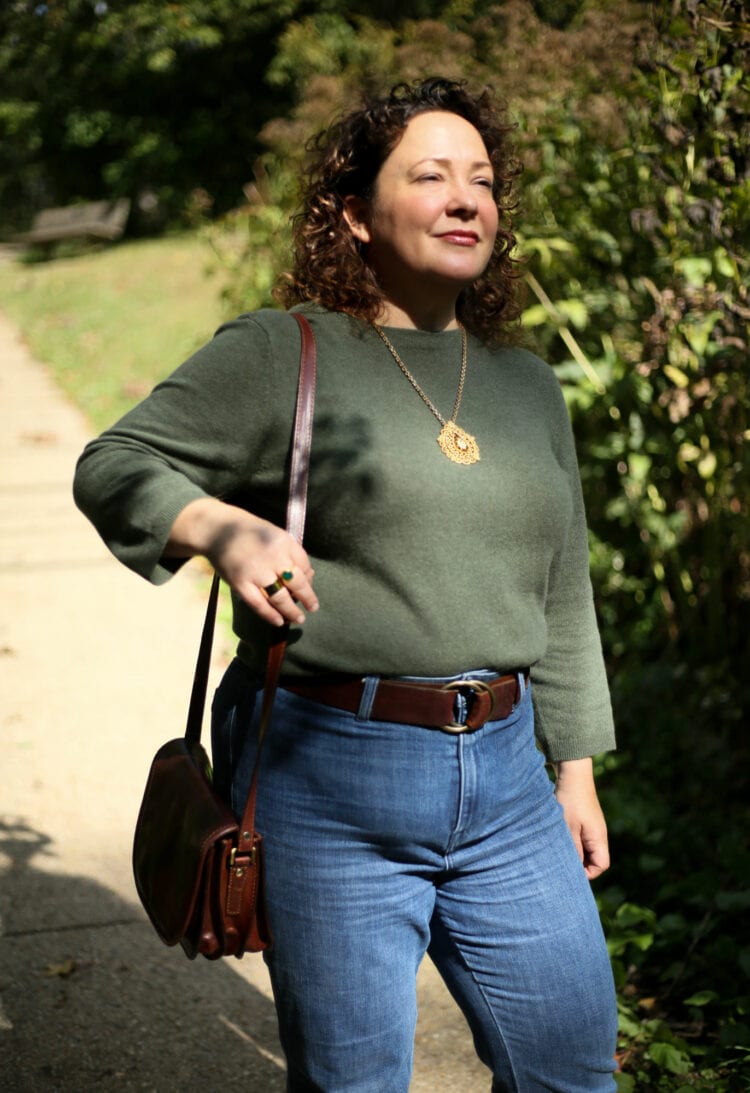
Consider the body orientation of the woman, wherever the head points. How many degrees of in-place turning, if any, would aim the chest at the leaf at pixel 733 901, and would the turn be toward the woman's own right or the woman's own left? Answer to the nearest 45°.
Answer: approximately 90° to the woman's own left

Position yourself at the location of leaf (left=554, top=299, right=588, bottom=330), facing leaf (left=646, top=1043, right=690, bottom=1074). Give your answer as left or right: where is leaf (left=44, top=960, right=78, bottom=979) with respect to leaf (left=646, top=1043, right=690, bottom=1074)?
right

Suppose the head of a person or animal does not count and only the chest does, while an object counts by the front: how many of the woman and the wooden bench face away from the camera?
0

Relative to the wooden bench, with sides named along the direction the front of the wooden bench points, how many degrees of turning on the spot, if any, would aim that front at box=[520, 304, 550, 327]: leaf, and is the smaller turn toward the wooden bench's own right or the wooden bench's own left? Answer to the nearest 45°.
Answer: approximately 45° to the wooden bench's own left

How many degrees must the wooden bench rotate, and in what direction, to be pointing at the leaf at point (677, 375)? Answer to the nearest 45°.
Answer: approximately 45° to its left

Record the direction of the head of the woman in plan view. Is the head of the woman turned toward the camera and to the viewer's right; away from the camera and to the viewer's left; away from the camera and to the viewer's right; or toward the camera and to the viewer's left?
toward the camera and to the viewer's right

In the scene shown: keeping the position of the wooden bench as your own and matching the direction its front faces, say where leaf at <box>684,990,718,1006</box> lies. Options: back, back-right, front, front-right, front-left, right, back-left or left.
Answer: front-left

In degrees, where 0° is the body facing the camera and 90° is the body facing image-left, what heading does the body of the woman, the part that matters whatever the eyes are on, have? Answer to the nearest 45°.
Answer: approximately 315°

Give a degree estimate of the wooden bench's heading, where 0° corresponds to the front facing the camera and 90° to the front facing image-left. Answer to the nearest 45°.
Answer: approximately 45°
